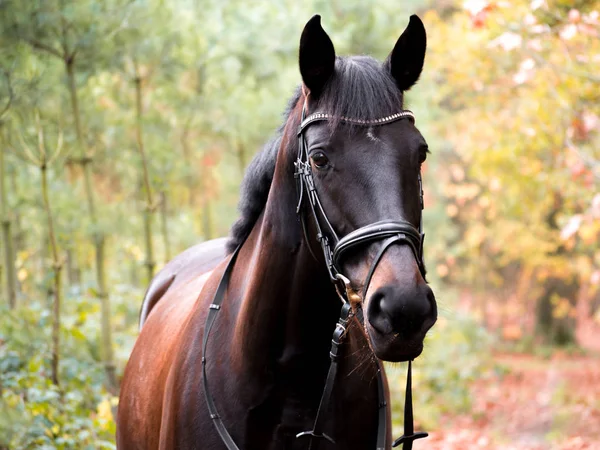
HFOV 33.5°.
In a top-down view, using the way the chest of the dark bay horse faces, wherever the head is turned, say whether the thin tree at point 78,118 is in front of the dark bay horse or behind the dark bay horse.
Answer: behind

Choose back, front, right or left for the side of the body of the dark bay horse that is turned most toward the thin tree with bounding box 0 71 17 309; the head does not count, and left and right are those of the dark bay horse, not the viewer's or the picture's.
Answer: back

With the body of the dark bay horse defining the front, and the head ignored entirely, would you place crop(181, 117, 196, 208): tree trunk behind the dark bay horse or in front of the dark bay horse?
behind

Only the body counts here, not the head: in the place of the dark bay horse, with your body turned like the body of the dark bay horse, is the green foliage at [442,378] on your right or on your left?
on your left

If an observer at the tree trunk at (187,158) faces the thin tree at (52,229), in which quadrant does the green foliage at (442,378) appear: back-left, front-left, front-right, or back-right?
back-left

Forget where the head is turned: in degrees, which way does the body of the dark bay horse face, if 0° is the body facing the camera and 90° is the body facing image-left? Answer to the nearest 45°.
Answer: approximately 315°

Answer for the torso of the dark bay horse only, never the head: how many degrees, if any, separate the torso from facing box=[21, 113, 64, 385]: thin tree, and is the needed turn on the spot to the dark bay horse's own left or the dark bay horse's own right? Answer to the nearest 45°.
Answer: approximately 180°

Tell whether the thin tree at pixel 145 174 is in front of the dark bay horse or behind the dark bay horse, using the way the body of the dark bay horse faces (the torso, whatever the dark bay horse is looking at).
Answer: behind
